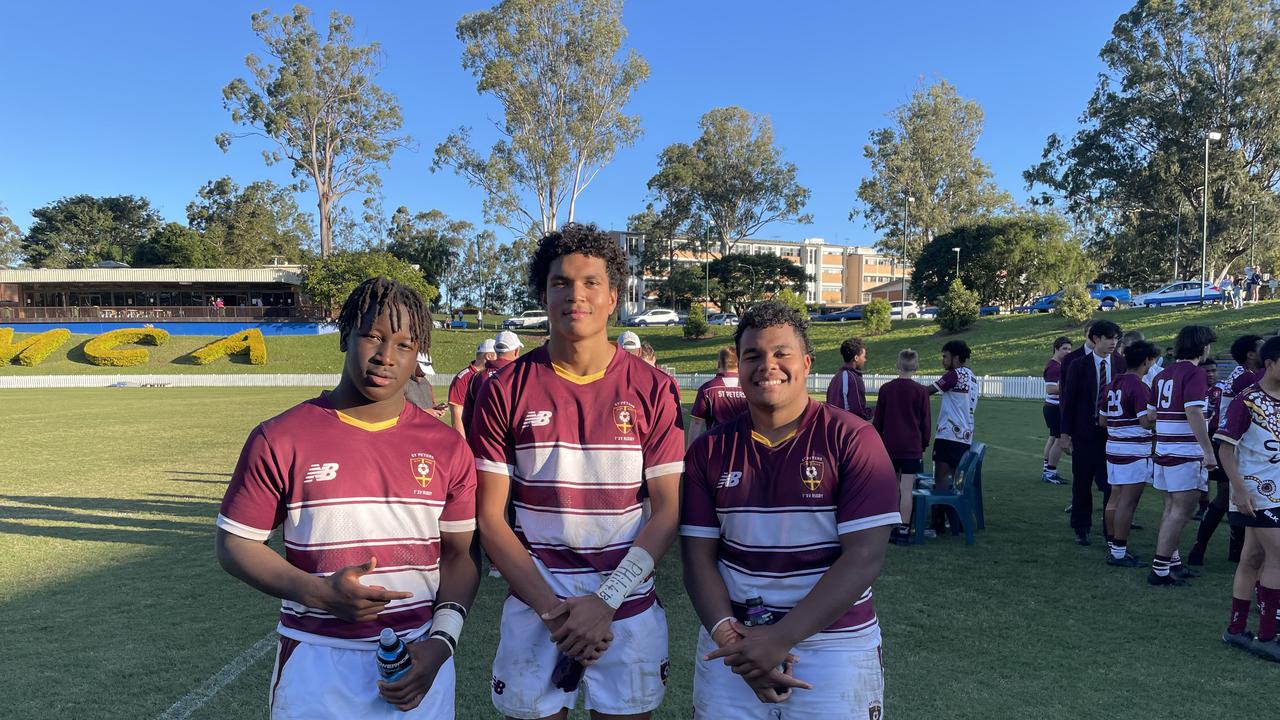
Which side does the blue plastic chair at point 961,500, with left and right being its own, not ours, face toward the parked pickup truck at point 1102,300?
right

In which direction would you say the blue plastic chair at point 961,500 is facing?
to the viewer's left

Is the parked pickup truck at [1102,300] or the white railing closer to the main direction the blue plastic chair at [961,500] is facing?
the white railing

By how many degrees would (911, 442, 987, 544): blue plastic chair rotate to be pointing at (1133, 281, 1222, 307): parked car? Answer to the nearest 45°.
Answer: approximately 90° to its right

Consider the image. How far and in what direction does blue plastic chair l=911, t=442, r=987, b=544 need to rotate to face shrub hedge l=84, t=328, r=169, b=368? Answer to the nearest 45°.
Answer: approximately 45° to its right

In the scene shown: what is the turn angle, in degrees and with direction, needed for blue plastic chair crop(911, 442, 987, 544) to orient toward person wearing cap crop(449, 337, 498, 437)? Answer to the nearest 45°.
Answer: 0° — it already faces them

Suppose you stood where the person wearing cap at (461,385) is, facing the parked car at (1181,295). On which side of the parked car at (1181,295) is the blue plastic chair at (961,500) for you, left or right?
right
